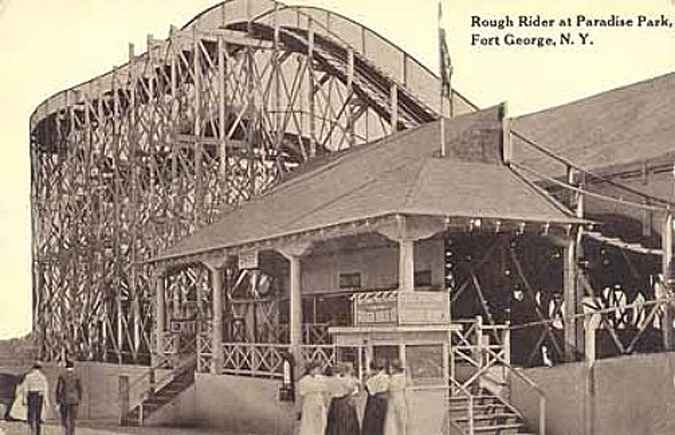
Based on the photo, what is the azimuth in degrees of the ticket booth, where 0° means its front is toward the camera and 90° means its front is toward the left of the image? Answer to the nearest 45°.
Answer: approximately 45°

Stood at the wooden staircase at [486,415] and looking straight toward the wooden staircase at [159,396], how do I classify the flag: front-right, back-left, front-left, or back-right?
front-right

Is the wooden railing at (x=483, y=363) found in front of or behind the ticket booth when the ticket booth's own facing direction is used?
behind
